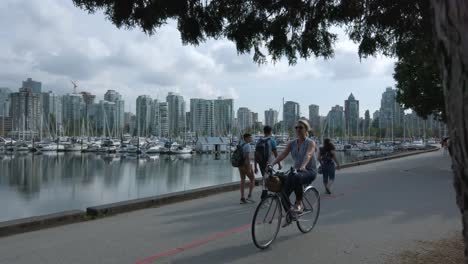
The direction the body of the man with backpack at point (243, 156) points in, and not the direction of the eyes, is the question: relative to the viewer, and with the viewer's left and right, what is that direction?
facing away from the viewer and to the right of the viewer

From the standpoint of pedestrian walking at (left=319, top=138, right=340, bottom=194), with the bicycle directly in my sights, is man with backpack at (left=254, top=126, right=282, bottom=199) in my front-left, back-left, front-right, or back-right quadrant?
front-right

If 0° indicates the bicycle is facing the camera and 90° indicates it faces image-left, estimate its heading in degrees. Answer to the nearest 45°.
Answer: approximately 45°

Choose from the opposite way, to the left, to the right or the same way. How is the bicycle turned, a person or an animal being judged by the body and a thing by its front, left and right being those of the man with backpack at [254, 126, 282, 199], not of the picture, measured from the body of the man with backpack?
the opposite way

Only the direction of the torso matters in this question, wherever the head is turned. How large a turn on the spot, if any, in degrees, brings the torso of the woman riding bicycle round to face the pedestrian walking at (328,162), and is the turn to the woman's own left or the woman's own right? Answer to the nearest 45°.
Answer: approximately 135° to the woman's own right

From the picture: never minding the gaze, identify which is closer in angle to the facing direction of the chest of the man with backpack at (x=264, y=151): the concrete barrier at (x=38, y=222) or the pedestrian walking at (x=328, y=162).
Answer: the pedestrian walking

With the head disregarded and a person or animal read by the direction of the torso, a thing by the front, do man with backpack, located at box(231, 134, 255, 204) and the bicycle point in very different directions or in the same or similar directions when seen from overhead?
very different directions

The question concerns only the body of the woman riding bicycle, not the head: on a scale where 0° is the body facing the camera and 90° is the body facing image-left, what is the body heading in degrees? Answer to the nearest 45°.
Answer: approximately 45°

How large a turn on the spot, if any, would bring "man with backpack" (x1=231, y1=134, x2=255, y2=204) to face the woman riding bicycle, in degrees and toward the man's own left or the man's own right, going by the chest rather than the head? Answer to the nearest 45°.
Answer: approximately 135° to the man's own right

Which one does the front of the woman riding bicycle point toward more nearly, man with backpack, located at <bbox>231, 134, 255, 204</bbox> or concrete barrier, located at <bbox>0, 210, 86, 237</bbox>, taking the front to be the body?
the concrete barrier
